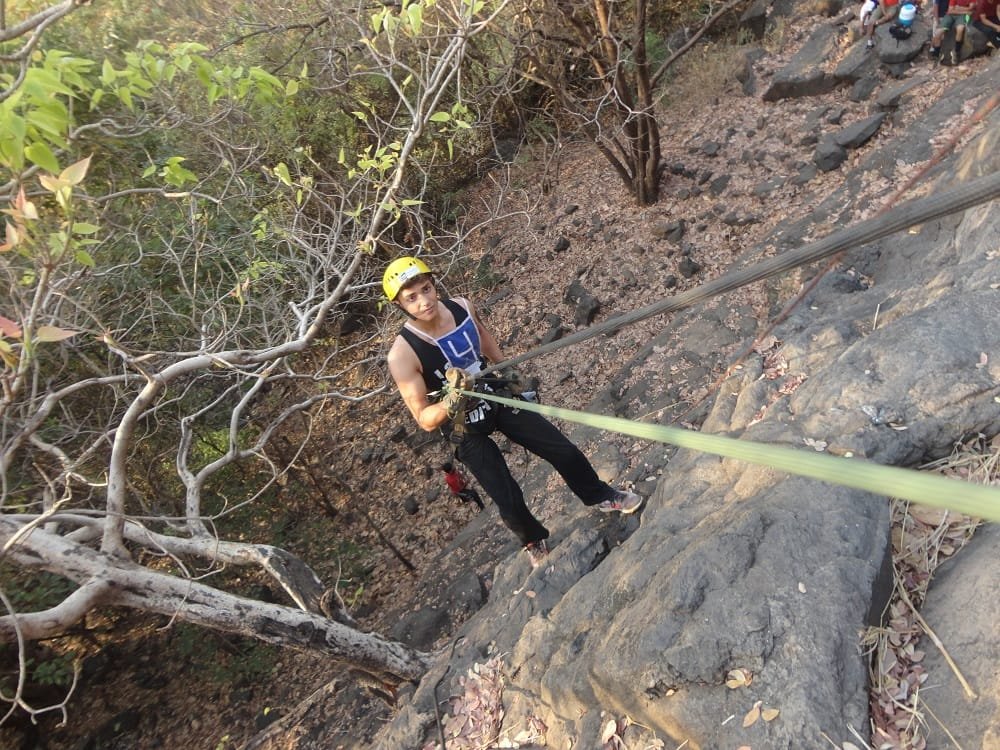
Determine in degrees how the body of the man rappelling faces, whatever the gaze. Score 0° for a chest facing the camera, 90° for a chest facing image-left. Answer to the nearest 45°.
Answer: approximately 315°

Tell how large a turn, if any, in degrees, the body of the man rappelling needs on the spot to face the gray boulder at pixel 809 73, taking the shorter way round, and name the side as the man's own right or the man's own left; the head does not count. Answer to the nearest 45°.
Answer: approximately 90° to the man's own left

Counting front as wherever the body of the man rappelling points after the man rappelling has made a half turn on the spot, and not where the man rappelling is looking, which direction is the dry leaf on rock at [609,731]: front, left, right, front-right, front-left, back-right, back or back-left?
back-left

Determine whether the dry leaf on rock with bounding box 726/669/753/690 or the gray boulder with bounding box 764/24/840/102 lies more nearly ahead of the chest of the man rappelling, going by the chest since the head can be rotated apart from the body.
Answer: the dry leaf on rock

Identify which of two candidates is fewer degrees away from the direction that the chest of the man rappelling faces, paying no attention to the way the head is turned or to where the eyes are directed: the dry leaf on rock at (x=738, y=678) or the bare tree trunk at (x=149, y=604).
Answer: the dry leaf on rock
